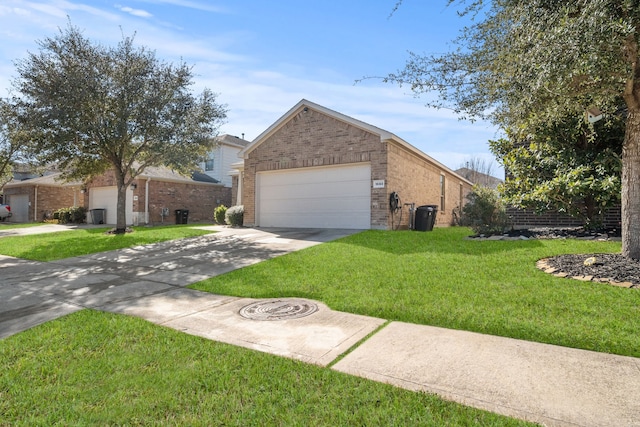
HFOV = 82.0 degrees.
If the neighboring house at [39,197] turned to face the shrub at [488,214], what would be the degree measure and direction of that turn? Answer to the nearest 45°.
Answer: approximately 45° to its left

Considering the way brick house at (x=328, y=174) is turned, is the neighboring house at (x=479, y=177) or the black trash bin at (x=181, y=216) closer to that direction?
the black trash bin

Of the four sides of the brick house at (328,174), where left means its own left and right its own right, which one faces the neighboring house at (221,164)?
right

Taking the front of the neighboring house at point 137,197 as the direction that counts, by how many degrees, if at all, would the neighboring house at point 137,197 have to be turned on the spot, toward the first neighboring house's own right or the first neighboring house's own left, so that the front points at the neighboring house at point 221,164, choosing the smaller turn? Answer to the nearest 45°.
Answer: approximately 135° to the first neighboring house's own left

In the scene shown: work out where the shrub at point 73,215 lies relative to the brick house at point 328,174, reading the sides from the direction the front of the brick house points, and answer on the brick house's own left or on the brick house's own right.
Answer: on the brick house's own right

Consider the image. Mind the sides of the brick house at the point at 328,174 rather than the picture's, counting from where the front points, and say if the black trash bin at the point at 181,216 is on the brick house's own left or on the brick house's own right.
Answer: on the brick house's own right

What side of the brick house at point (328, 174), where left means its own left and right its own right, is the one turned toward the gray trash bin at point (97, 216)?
right

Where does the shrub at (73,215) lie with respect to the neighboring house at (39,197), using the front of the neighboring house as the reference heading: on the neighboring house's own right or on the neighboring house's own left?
on the neighboring house's own left

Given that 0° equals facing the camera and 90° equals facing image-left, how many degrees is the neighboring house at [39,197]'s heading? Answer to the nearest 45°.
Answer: approximately 45°

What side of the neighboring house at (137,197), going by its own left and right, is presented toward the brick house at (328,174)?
left

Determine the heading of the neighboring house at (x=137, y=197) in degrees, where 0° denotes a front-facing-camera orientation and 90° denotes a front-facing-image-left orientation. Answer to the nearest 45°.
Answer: approximately 45°

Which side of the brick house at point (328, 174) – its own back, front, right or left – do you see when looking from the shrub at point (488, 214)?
left
